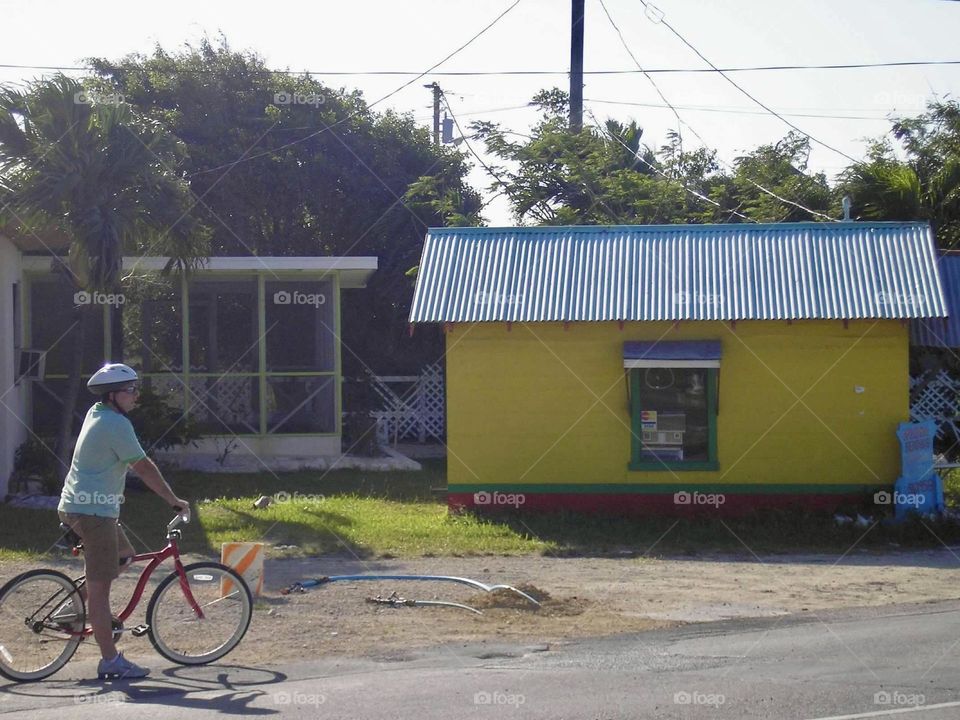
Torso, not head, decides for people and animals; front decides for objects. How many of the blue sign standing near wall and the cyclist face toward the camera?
1

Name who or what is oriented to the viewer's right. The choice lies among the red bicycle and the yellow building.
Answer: the red bicycle

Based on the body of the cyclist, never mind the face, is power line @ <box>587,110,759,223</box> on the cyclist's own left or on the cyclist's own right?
on the cyclist's own left

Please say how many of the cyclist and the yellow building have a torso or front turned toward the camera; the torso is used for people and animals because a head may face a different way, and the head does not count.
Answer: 1

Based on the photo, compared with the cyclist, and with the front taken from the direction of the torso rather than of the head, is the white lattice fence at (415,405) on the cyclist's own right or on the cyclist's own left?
on the cyclist's own left

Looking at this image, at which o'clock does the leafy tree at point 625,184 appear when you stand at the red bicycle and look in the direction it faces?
The leafy tree is roughly at 10 o'clock from the red bicycle.

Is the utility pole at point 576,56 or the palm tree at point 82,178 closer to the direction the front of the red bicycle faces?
the utility pole

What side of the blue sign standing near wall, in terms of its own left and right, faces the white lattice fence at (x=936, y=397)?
back

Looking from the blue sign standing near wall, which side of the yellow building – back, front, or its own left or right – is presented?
left

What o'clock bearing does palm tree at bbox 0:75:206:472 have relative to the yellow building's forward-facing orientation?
The palm tree is roughly at 3 o'clock from the yellow building.

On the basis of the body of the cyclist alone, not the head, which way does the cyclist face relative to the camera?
to the viewer's right

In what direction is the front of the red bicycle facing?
to the viewer's right

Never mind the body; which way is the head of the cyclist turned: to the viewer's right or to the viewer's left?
to the viewer's right
